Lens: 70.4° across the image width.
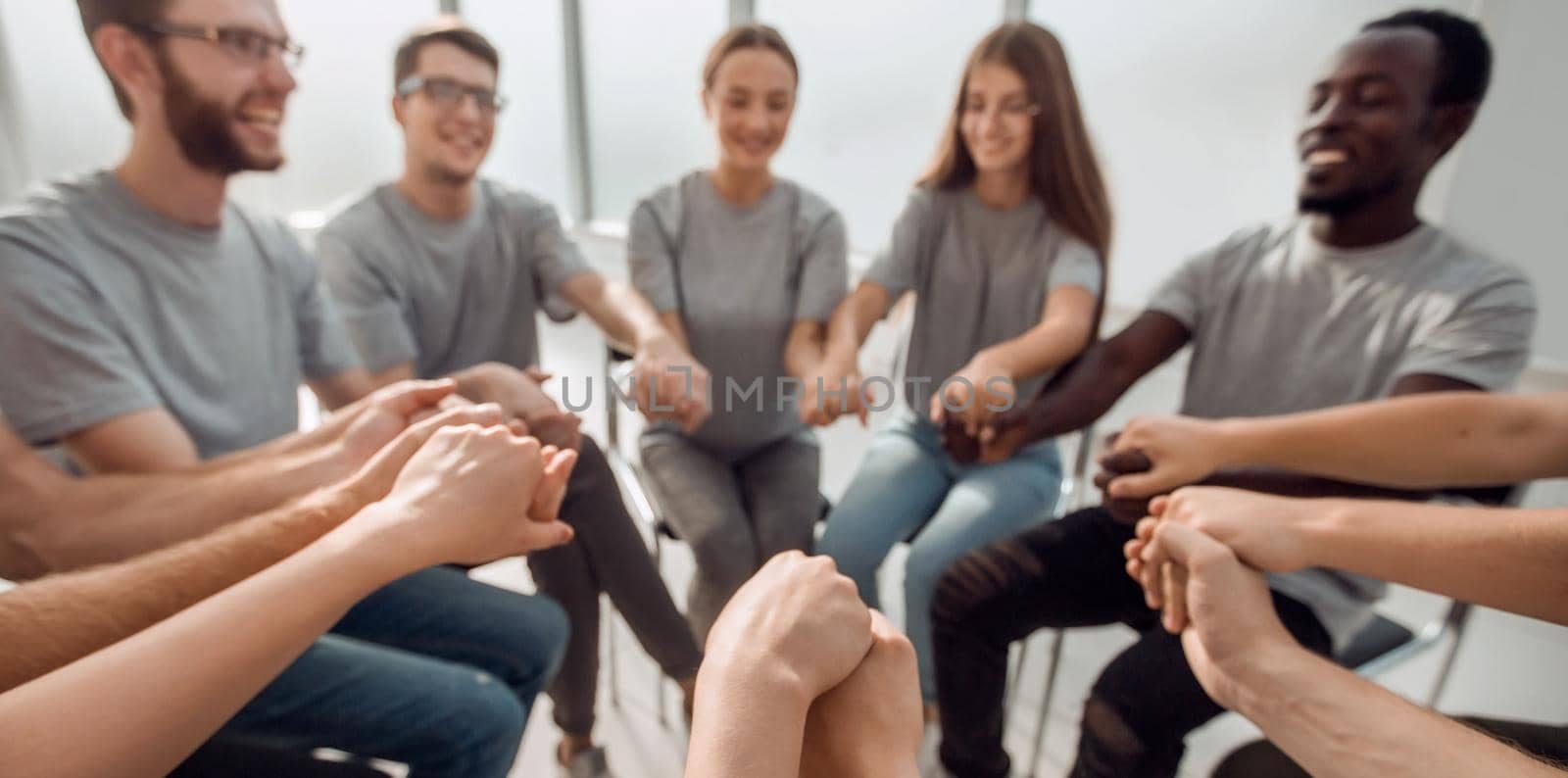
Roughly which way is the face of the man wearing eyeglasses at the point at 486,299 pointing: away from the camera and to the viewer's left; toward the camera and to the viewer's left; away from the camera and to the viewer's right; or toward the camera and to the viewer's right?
toward the camera and to the viewer's right

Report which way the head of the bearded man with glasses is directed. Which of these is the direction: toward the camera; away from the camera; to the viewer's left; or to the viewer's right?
to the viewer's right

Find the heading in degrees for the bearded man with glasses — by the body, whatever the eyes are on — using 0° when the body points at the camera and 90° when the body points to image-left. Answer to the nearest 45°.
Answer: approximately 315°

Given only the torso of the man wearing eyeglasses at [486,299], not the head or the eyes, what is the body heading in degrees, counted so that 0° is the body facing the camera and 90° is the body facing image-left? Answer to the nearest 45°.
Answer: approximately 315°
